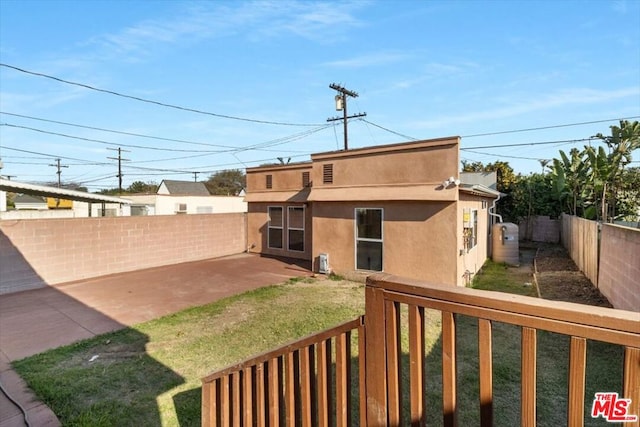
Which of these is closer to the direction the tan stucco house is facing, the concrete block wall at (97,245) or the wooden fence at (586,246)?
the concrete block wall

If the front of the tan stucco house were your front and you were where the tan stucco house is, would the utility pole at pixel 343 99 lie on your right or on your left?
on your right

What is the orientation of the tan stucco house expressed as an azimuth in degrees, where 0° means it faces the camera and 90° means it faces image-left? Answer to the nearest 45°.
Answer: approximately 45°

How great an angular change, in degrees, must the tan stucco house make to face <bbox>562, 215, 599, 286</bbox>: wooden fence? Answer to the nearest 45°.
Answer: approximately 135° to its left

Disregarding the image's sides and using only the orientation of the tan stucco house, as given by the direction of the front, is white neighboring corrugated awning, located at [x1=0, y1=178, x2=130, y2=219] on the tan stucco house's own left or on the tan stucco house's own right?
on the tan stucco house's own right

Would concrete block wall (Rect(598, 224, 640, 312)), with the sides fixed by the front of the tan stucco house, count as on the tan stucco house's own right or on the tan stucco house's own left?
on the tan stucco house's own left

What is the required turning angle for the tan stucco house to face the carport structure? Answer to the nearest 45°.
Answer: approximately 45° to its right

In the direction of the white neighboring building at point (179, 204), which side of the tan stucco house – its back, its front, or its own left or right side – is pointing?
right

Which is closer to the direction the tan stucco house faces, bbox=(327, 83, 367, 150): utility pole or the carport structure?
the carport structure
